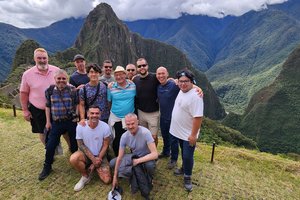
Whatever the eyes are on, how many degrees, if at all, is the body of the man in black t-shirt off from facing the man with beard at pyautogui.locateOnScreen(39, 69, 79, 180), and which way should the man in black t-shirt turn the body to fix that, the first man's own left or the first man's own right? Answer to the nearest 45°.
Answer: approximately 90° to the first man's own right

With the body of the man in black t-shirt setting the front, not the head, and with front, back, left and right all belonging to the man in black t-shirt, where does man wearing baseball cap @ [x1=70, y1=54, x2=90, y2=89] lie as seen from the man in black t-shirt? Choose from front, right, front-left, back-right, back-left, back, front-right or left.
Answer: right

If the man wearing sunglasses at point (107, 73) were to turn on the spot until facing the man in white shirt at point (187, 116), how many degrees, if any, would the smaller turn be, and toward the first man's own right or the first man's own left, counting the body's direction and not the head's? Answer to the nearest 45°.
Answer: approximately 45° to the first man's own left

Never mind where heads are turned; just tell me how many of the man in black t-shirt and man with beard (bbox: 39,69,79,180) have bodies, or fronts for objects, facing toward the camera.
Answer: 2

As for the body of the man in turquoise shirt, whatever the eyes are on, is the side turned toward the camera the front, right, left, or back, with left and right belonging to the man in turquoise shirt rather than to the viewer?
front

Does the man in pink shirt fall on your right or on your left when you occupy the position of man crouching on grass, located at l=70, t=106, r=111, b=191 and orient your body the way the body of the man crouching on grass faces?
on your right

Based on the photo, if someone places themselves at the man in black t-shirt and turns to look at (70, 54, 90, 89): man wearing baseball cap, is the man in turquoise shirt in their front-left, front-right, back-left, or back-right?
front-left

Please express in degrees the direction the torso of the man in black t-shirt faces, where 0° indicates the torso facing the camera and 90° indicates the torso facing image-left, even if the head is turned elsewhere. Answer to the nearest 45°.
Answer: approximately 0°

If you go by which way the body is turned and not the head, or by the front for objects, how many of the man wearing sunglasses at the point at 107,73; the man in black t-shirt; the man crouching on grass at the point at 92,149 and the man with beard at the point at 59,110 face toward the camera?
4

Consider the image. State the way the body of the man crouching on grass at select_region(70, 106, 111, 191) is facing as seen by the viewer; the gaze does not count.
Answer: toward the camera

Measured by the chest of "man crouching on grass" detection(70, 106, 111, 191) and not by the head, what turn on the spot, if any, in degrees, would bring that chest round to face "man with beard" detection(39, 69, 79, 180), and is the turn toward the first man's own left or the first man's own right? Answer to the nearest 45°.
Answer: approximately 135° to the first man's own right

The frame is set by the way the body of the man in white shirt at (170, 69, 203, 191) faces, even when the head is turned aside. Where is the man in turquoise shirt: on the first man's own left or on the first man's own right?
on the first man's own right
